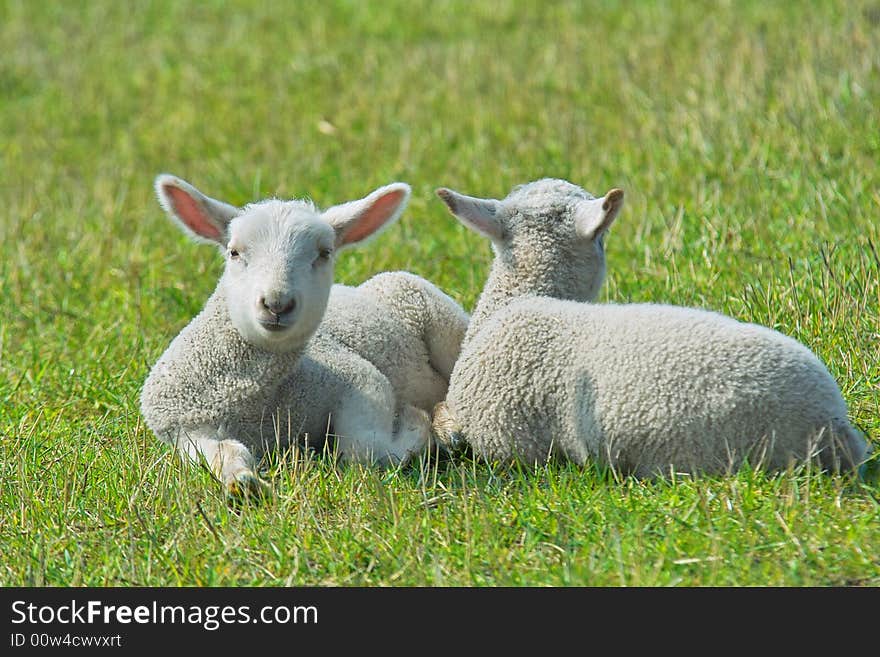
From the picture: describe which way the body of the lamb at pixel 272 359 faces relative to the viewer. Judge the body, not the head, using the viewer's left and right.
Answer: facing the viewer and to the left of the viewer

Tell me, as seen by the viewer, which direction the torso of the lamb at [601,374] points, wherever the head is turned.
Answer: to the viewer's left

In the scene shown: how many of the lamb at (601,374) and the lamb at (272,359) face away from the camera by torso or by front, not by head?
0

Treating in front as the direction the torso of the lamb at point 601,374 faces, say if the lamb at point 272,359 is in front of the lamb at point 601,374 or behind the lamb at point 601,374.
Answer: in front

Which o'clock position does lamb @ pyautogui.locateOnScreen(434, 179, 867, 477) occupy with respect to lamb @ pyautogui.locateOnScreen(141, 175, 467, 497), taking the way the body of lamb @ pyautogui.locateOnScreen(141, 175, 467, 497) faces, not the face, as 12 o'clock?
lamb @ pyautogui.locateOnScreen(434, 179, 867, 477) is roughly at 8 o'clock from lamb @ pyautogui.locateOnScreen(141, 175, 467, 497).
